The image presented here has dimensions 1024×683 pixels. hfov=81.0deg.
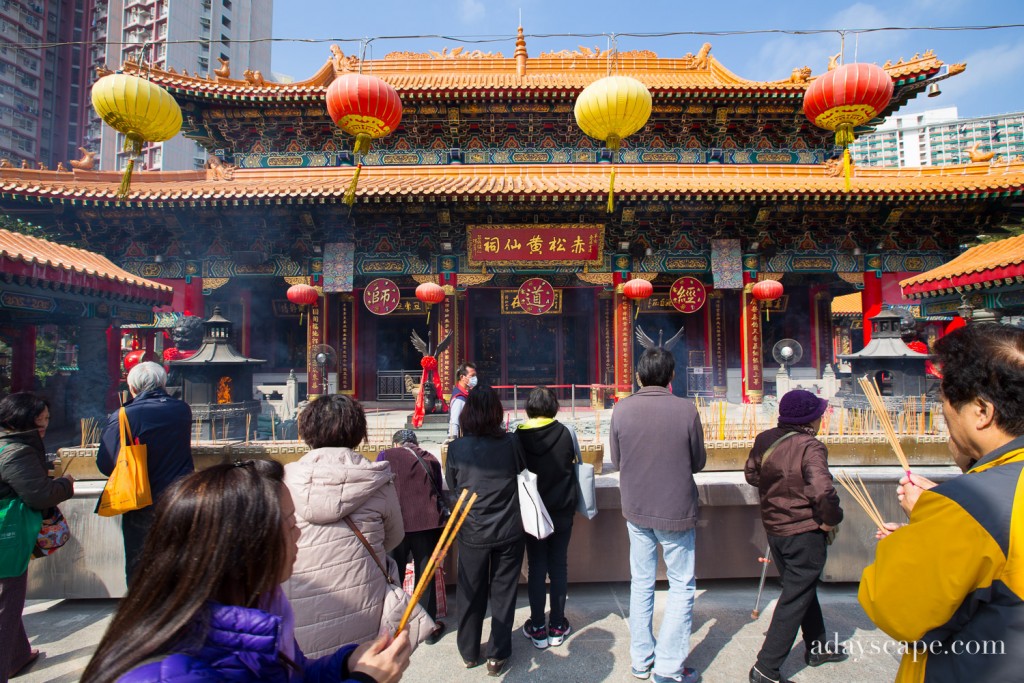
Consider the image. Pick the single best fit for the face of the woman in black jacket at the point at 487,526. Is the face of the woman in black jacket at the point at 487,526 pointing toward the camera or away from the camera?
away from the camera

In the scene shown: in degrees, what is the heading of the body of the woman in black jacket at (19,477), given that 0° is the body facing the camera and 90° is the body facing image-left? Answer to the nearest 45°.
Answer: approximately 270°

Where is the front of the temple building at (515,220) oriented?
toward the camera

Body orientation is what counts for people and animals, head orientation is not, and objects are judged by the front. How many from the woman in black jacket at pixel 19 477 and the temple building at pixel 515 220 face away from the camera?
0

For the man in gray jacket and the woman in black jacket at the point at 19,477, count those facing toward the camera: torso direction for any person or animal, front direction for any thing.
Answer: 0

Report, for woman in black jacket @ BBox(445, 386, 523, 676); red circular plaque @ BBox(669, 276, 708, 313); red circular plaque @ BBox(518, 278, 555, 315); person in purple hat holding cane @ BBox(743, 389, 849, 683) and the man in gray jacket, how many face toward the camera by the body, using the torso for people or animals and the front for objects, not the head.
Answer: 2

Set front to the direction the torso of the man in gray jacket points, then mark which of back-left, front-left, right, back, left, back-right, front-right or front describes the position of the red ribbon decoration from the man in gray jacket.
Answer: front-left

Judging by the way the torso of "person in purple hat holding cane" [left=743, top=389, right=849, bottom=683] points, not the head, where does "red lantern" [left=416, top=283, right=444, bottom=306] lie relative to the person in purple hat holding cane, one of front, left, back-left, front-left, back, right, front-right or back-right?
left

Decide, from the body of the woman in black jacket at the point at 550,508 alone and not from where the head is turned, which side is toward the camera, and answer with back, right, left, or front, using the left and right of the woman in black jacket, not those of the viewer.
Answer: back

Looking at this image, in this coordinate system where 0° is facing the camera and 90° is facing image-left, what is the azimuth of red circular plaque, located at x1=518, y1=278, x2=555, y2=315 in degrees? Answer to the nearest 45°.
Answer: approximately 0°

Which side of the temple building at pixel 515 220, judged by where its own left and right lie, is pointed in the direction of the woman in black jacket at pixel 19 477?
front

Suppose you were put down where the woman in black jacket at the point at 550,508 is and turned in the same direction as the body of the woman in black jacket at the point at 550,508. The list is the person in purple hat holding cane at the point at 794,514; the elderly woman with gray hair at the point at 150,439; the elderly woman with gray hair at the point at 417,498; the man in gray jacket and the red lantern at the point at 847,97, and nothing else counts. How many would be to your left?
2

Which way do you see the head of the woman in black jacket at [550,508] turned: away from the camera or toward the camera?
away from the camera

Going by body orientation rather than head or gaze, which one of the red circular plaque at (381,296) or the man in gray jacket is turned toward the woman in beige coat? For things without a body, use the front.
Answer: the red circular plaque

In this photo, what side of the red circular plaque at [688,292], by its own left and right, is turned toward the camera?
front

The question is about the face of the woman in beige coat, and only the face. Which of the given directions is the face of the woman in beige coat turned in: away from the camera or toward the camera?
away from the camera

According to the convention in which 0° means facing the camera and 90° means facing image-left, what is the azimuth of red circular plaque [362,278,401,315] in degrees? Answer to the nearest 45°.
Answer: approximately 0°

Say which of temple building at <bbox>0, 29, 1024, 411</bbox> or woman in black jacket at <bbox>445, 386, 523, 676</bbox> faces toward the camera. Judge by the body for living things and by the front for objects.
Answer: the temple building

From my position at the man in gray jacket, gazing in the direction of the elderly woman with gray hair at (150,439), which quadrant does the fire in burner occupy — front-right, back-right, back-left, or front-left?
front-right

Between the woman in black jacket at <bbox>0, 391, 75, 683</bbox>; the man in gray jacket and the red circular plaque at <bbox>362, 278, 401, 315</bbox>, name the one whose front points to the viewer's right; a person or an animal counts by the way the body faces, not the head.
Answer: the woman in black jacket

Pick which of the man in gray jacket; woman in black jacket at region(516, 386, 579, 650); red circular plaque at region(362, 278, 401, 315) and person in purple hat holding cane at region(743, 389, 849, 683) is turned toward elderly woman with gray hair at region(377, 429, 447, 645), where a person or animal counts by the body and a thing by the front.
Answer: the red circular plaque

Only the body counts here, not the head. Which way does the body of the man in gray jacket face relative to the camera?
away from the camera
